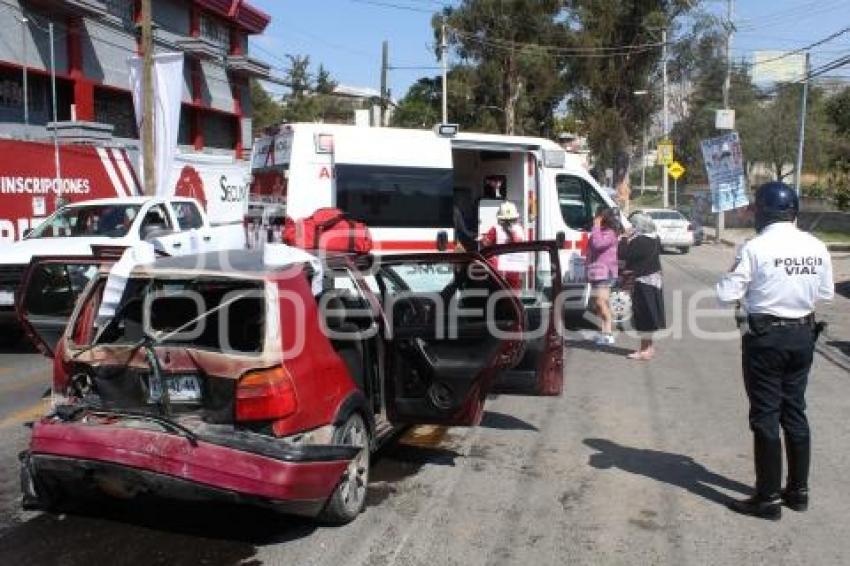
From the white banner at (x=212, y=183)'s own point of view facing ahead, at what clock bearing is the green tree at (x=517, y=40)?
The green tree is roughly at 7 o'clock from the white banner.

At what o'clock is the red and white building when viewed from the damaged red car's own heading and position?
The red and white building is roughly at 10 o'clock from the damaged red car.

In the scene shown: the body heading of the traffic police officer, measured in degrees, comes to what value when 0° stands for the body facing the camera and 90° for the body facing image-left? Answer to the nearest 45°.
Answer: approximately 135°

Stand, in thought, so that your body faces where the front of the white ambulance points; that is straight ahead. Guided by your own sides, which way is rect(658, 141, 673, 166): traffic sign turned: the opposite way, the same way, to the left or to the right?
to the right

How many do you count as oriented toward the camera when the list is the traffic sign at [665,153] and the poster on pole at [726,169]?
2

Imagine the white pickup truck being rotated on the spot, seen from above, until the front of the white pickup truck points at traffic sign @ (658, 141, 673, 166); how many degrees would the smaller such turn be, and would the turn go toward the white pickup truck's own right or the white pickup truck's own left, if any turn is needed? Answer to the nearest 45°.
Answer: approximately 180°

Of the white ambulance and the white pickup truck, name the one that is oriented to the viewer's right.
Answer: the white ambulance

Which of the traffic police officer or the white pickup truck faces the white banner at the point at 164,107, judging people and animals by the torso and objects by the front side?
the traffic police officer

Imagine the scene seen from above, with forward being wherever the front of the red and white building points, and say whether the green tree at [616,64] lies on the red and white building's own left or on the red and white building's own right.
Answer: on the red and white building's own left

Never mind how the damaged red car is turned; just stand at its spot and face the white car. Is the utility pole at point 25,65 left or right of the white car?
left

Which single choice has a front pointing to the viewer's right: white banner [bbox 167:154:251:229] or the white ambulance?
the white ambulance

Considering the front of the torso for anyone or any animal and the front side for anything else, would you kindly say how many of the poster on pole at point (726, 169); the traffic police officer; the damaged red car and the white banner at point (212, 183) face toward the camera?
2

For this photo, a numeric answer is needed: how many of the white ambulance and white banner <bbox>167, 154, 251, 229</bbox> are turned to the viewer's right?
1

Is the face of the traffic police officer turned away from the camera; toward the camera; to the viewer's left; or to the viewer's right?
away from the camera

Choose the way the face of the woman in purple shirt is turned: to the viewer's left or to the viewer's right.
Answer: to the viewer's left

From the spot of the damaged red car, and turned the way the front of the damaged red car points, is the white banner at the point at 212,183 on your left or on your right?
on your left
